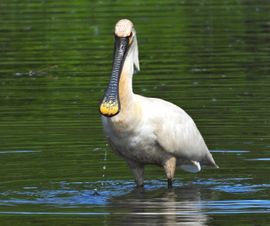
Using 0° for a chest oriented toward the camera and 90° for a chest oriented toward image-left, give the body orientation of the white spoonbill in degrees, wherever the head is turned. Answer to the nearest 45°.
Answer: approximately 45°
